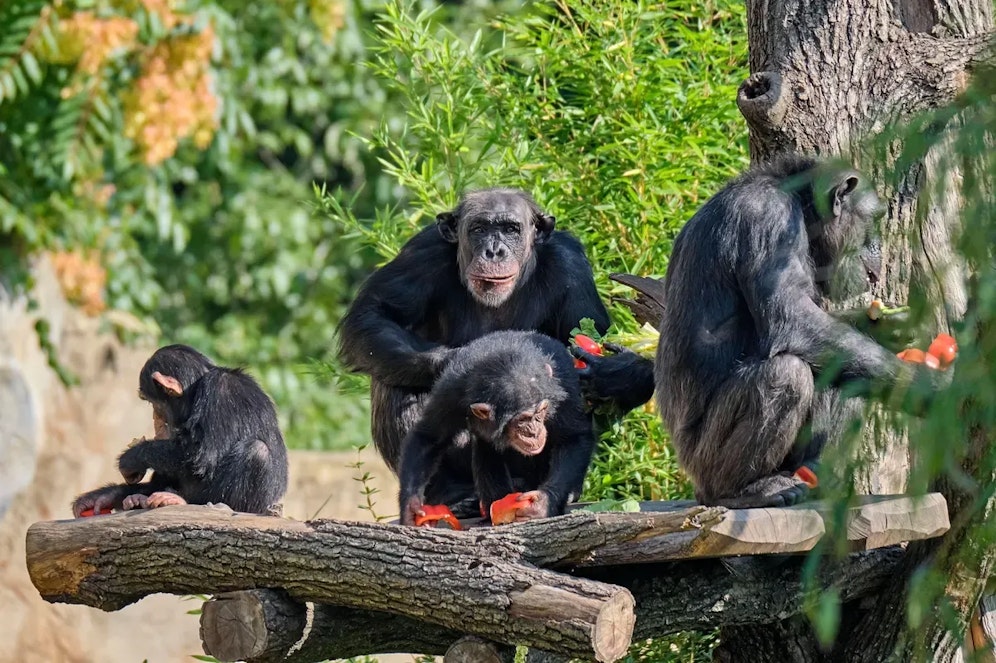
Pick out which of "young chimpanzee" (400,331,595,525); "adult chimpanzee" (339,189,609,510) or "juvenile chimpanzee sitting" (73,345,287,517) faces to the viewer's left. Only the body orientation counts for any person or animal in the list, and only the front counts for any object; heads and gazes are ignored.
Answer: the juvenile chimpanzee sitting

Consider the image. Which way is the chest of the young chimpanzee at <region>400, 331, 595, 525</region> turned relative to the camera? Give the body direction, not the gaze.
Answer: toward the camera

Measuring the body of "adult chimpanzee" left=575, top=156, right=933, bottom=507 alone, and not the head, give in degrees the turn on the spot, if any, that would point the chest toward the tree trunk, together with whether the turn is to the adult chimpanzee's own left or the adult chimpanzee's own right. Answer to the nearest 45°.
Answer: approximately 45° to the adult chimpanzee's own left

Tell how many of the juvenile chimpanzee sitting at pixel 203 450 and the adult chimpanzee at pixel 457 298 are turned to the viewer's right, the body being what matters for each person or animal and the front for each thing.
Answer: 0

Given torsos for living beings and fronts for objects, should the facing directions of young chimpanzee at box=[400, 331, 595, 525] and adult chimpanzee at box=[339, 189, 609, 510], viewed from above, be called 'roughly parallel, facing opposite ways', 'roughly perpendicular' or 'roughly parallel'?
roughly parallel

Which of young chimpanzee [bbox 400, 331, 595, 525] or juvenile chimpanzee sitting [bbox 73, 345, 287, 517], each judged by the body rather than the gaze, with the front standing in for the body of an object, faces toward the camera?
the young chimpanzee

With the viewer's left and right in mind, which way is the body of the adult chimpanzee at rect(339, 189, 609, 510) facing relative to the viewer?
facing the viewer

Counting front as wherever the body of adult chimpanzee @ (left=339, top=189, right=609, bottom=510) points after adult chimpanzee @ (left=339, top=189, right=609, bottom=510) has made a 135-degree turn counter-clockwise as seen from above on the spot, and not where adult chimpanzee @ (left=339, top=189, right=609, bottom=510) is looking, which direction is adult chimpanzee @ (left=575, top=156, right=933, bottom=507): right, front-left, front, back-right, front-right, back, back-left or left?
right

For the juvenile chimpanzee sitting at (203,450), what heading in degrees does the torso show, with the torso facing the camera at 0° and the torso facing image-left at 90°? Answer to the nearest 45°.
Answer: approximately 90°

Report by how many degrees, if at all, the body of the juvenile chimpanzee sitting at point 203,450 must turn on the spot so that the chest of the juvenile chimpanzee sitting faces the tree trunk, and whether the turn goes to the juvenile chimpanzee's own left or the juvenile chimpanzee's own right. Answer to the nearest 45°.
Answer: approximately 180°

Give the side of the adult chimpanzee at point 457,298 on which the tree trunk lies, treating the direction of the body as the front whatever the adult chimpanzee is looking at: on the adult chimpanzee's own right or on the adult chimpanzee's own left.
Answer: on the adult chimpanzee's own left

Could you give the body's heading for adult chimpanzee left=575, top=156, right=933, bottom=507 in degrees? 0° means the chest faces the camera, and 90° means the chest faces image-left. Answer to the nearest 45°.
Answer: approximately 270°

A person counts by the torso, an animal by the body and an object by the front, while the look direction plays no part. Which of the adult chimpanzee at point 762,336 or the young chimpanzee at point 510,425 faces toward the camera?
the young chimpanzee

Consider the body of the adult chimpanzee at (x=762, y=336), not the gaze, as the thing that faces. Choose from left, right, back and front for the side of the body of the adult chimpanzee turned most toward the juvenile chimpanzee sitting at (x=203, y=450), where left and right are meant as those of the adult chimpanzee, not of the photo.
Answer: back
